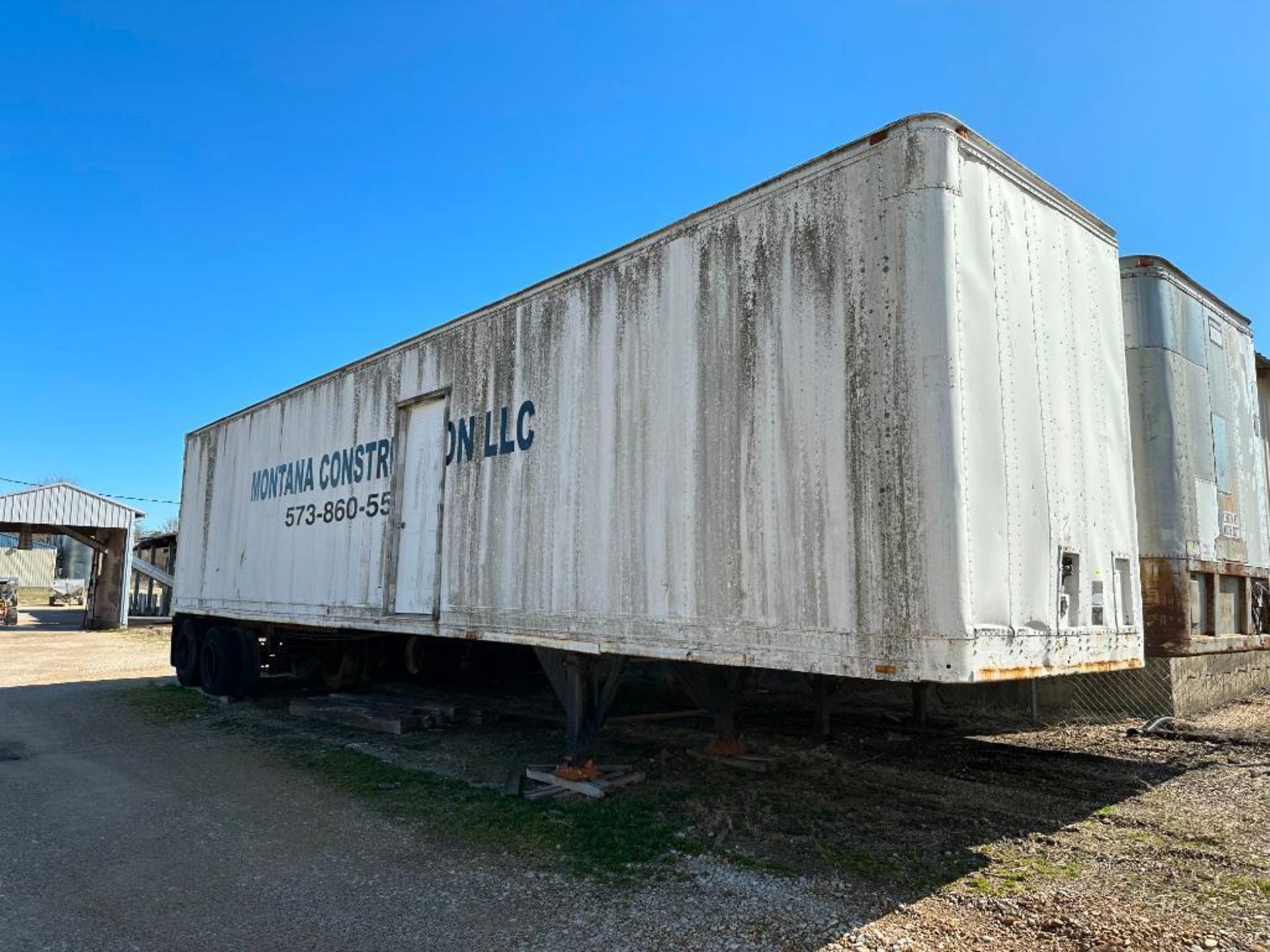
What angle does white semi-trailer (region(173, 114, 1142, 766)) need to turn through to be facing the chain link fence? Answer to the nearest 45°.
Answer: approximately 90° to its left

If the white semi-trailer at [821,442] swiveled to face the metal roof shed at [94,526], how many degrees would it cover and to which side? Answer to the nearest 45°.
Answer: approximately 180°

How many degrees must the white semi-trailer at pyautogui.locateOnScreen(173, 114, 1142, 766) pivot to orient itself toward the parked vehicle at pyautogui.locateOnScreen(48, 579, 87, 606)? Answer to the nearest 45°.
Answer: approximately 180°

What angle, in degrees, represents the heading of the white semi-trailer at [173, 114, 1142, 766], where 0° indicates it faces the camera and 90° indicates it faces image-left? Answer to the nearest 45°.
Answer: approximately 315°
